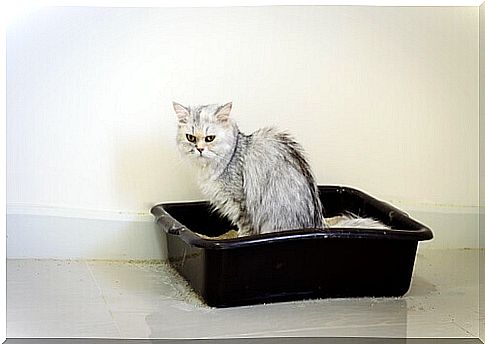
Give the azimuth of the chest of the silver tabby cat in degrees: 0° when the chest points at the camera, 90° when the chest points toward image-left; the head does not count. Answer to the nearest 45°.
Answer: approximately 90°
